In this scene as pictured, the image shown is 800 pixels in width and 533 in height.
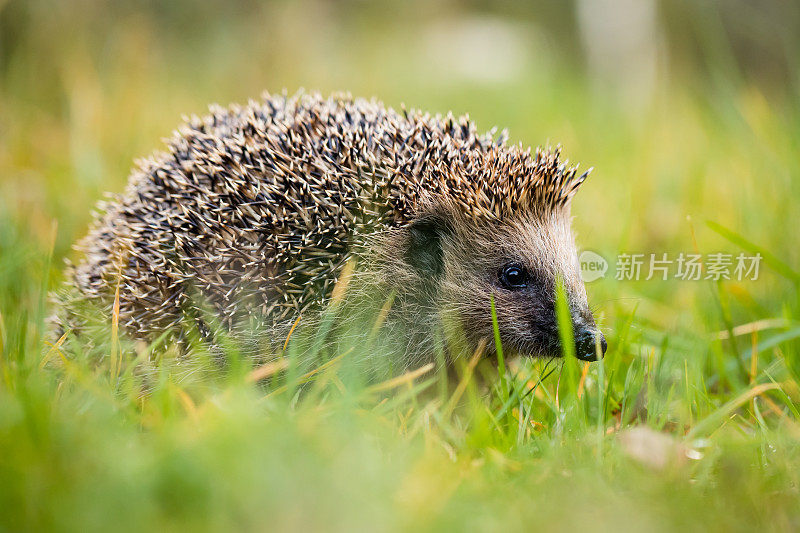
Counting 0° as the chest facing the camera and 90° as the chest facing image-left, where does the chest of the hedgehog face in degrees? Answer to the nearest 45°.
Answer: approximately 270°
